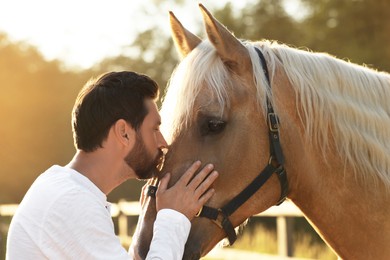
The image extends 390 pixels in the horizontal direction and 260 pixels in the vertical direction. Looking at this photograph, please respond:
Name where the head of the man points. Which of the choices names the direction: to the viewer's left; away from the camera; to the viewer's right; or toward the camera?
to the viewer's right

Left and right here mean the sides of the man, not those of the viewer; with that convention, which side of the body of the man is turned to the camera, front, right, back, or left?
right

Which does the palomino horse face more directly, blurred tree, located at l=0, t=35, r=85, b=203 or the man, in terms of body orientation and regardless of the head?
the man

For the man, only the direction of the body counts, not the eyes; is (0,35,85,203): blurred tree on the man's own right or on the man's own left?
on the man's own left

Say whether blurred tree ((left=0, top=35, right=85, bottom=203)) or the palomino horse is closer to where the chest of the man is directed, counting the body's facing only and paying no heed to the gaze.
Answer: the palomino horse

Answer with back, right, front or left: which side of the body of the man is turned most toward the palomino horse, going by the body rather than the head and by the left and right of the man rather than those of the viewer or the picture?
front

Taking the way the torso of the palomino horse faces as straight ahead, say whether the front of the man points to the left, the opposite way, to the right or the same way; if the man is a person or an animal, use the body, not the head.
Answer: the opposite way

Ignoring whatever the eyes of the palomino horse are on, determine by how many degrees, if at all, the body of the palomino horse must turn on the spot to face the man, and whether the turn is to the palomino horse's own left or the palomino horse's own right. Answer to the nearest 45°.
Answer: approximately 45° to the palomino horse's own left

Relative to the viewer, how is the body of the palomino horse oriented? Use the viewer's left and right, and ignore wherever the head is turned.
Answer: facing to the left of the viewer
